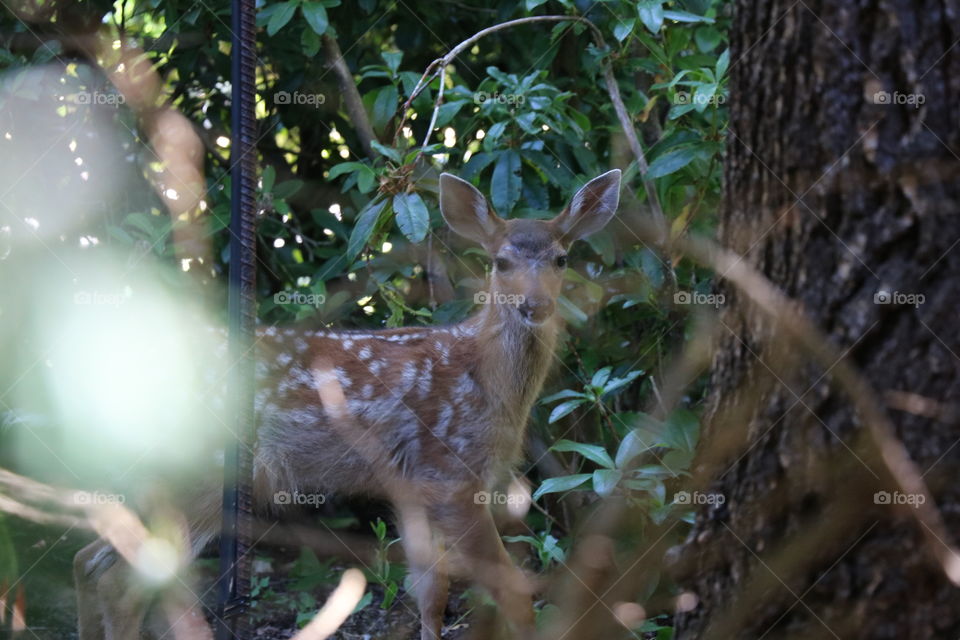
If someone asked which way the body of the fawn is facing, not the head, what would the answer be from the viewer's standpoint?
to the viewer's right

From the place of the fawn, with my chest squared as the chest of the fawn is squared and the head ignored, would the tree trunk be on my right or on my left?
on my right

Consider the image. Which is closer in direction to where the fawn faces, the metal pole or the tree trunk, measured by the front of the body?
the tree trunk

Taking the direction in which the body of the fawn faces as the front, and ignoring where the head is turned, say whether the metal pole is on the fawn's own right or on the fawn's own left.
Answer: on the fawn's own right
